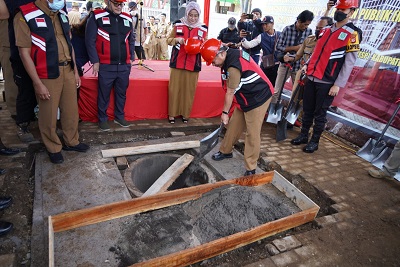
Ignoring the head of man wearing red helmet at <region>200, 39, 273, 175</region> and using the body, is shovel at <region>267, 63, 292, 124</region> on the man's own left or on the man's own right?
on the man's own right

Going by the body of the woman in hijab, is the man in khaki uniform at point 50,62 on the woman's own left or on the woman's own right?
on the woman's own right

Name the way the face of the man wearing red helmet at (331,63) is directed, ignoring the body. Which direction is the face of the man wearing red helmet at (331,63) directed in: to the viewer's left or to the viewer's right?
to the viewer's left

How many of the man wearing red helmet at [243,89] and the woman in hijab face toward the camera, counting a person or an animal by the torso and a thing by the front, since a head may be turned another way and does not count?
1

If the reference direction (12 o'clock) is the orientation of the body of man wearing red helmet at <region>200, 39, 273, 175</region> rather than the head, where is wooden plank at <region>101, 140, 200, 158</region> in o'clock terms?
The wooden plank is roughly at 12 o'clock from the man wearing red helmet.

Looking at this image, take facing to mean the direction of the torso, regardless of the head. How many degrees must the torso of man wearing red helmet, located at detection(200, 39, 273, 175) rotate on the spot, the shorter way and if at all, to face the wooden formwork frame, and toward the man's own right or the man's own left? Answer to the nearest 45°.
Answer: approximately 90° to the man's own left

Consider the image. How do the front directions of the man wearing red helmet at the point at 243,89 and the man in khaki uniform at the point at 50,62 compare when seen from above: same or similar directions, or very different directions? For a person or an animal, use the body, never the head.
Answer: very different directions

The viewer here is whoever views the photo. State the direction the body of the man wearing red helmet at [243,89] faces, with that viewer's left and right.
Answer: facing to the left of the viewer

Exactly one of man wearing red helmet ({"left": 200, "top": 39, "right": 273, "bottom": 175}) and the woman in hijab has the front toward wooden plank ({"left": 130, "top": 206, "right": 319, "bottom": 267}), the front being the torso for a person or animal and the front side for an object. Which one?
the woman in hijab
